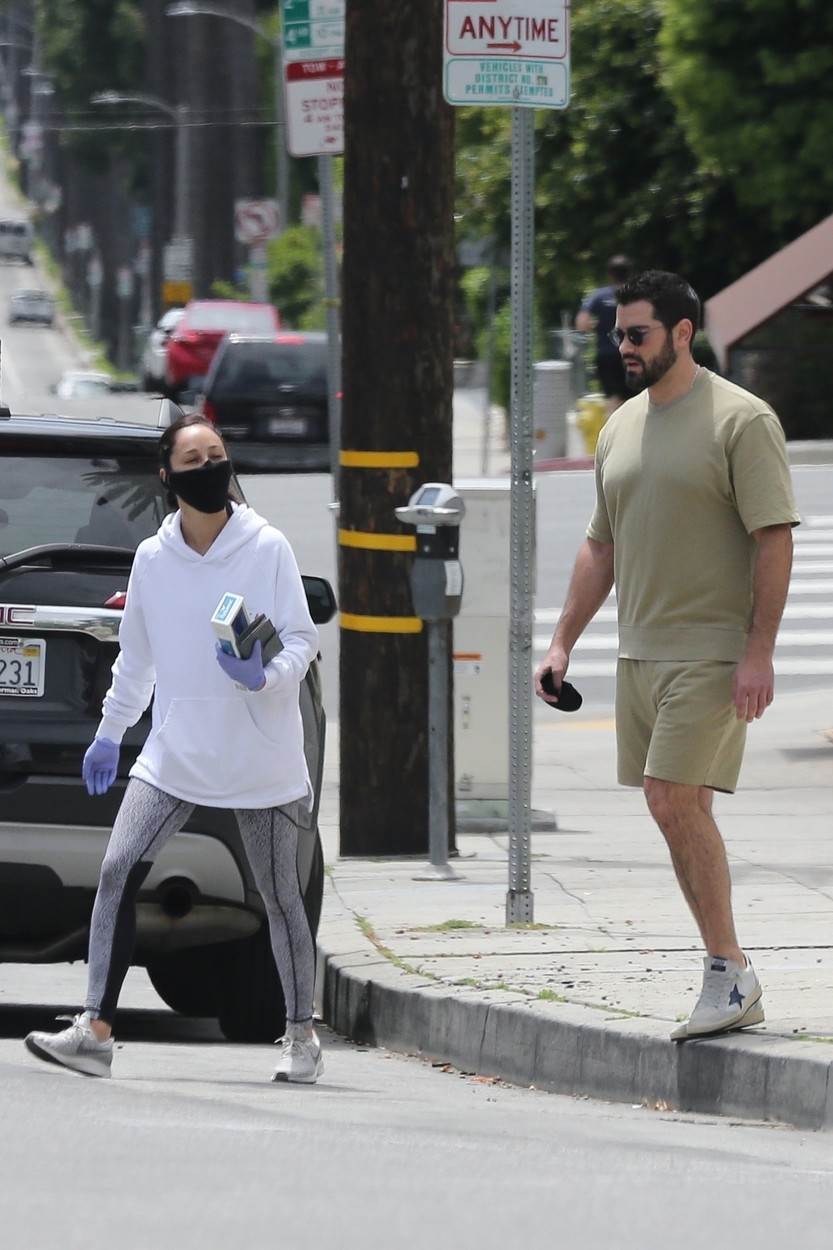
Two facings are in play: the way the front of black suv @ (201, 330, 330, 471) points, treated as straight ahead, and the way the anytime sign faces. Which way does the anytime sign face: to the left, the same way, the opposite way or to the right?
the opposite way

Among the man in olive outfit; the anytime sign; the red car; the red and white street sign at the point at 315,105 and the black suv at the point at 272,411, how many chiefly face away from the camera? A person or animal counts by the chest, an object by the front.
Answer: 2

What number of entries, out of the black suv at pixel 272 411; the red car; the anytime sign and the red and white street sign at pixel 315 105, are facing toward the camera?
2

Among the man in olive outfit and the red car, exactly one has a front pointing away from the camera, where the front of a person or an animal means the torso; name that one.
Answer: the red car

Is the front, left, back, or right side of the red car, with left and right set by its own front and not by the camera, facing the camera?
back

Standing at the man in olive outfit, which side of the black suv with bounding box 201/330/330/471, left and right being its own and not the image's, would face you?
back

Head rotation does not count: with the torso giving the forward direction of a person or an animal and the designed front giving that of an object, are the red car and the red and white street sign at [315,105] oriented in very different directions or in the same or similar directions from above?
very different directions

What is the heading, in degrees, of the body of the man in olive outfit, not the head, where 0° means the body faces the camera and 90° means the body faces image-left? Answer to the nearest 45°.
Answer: approximately 45°

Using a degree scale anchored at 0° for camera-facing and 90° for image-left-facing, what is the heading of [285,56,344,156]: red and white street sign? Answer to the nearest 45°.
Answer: approximately 0°

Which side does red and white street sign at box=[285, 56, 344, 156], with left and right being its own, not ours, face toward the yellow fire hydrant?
back

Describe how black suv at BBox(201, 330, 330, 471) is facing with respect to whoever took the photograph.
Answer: facing away from the viewer

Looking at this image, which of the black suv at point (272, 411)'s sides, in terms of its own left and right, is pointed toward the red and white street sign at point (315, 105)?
back
